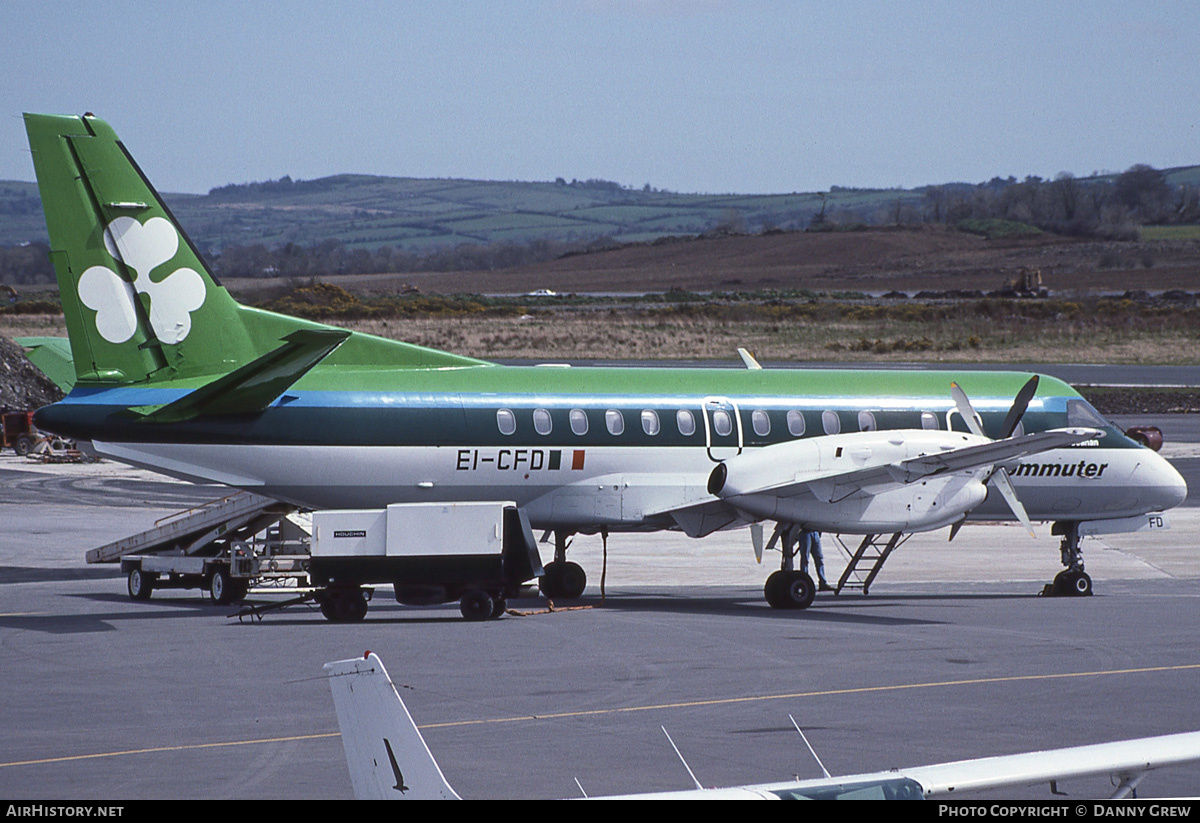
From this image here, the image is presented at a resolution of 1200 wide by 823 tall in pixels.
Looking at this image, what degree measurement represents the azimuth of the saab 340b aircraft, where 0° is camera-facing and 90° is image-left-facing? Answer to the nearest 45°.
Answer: approximately 225°
